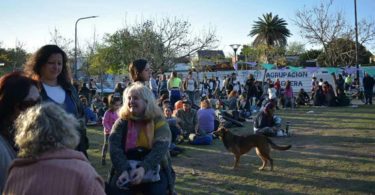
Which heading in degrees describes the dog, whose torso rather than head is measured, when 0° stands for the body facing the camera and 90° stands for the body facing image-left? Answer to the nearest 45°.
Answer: approximately 90°

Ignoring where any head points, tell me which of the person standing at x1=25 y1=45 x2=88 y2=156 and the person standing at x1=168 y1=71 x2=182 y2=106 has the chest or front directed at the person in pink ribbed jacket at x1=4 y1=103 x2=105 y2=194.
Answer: the person standing at x1=25 y1=45 x2=88 y2=156

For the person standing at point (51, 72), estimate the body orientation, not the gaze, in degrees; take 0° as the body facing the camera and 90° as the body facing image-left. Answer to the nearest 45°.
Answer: approximately 0°

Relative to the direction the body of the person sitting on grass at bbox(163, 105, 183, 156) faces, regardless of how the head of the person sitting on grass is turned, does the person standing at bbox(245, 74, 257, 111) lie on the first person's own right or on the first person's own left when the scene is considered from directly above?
on the first person's own left

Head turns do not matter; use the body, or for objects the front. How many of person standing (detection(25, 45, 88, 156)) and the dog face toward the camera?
1

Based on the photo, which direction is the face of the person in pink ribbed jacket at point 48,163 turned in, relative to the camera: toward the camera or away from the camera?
away from the camera
